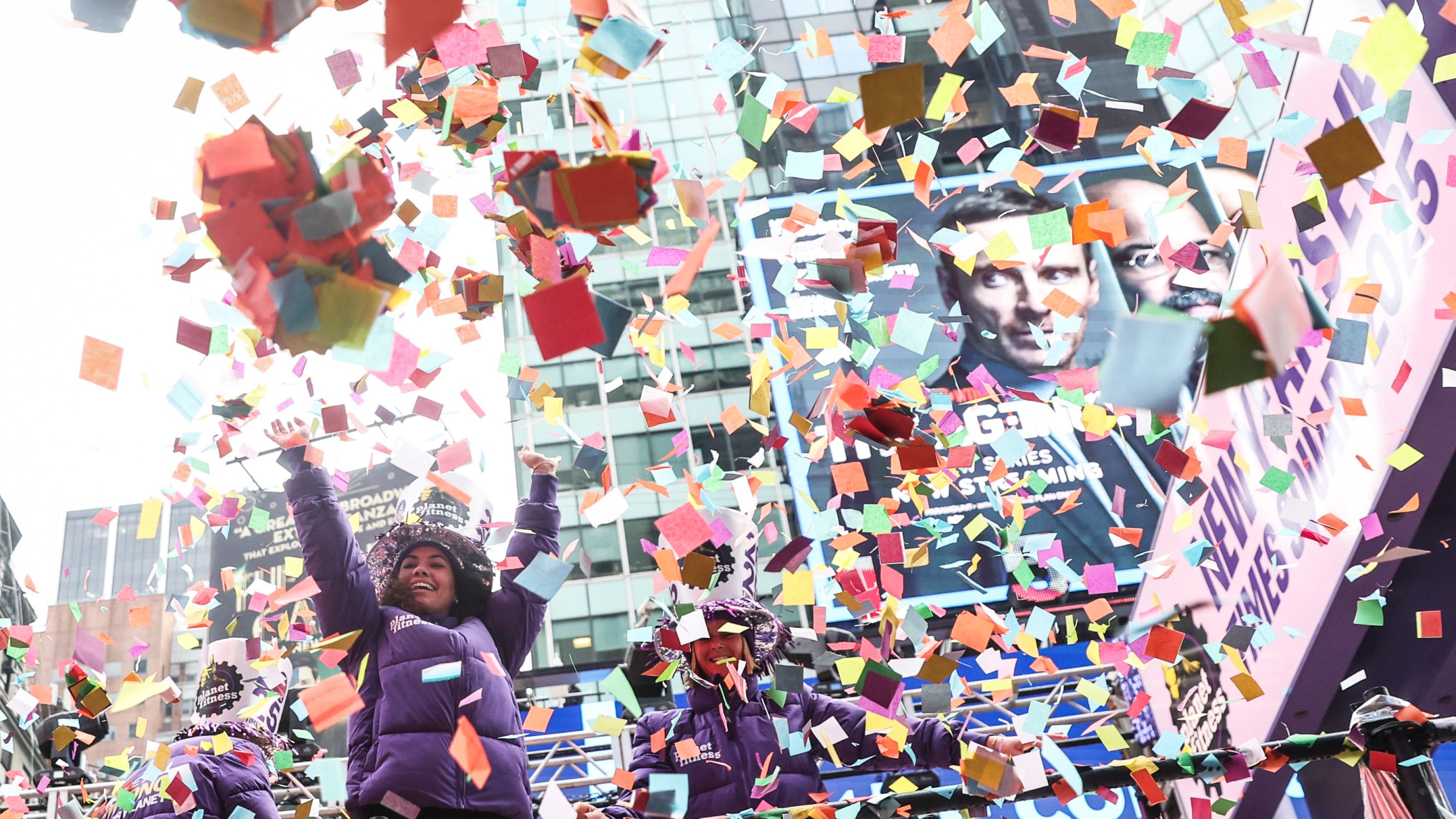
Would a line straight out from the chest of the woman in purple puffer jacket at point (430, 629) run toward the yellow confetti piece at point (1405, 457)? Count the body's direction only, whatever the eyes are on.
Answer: no

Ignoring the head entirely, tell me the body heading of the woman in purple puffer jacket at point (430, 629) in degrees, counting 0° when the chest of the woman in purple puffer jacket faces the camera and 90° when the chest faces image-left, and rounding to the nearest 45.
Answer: approximately 0°

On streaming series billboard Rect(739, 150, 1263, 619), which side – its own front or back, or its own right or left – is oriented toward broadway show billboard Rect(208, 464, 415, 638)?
right

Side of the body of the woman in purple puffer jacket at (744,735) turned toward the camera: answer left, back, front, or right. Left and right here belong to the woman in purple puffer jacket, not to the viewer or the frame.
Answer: front

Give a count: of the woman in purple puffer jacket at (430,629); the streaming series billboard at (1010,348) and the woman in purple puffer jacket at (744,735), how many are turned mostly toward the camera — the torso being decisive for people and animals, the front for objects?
3

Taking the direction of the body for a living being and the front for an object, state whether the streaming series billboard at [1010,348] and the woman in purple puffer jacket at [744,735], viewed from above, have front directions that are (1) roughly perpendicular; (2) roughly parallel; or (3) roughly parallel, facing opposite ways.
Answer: roughly parallel

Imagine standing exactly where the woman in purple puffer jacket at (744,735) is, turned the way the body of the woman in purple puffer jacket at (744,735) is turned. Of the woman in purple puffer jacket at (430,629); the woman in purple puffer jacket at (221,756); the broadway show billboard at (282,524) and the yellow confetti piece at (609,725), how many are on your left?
0

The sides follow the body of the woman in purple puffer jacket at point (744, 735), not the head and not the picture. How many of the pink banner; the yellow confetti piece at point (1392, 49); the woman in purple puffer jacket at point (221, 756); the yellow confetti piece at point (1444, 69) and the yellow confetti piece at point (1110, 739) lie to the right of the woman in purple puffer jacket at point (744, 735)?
1

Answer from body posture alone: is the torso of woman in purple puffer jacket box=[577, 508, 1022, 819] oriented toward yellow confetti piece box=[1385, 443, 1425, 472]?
no

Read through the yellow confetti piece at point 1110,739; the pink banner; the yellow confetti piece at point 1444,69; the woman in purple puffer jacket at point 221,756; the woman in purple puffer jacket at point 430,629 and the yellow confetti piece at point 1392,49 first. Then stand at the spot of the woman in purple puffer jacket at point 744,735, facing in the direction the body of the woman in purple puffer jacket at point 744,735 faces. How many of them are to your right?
2

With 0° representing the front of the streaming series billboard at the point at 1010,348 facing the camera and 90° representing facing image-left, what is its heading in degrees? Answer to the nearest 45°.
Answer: approximately 0°

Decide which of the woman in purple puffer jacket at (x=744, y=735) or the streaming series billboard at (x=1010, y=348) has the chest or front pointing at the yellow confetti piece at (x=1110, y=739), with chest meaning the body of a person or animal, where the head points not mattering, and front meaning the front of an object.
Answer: the streaming series billboard
